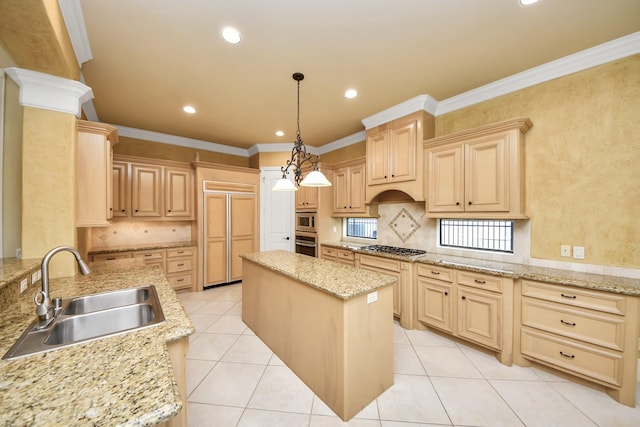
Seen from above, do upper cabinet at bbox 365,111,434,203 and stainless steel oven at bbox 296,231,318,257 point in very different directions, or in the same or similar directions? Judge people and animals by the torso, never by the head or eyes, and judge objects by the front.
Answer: same or similar directions

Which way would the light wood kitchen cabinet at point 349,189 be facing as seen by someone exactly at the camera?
facing the viewer and to the left of the viewer

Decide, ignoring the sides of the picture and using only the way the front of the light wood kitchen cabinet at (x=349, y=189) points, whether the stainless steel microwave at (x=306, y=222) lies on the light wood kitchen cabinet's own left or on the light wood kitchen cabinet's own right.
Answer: on the light wood kitchen cabinet's own right

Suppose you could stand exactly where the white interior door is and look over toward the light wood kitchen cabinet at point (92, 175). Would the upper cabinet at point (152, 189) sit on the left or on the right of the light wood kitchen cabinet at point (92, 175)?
right

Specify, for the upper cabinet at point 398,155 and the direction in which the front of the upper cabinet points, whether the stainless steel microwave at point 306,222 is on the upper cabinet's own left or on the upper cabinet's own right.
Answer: on the upper cabinet's own right

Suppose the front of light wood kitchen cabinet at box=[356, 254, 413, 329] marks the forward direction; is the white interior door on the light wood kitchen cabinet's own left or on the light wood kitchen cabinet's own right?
on the light wood kitchen cabinet's own right

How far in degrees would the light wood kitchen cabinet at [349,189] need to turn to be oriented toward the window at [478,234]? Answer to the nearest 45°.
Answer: approximately 90° to its left

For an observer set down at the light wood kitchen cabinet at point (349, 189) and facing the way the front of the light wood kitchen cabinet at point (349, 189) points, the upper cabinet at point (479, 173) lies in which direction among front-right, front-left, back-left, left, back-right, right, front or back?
left

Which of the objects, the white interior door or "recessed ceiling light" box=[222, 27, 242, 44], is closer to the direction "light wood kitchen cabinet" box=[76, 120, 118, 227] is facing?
the white interior door

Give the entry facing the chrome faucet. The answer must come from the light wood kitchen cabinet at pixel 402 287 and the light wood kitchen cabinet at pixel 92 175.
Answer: the light wood kitchen cabinet at pixel 402 287

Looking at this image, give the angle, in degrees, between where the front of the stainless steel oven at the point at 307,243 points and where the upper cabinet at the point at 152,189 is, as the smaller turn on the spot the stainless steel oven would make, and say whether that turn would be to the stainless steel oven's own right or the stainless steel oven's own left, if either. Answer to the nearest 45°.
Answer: approximately 45° to the stainless steel oven's own right

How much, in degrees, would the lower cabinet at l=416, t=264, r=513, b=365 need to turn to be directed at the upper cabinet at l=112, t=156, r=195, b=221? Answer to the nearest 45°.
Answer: approximately 45° to its right

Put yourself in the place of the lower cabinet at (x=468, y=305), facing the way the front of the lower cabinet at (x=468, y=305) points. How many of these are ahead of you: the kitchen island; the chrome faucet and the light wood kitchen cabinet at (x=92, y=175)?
3
